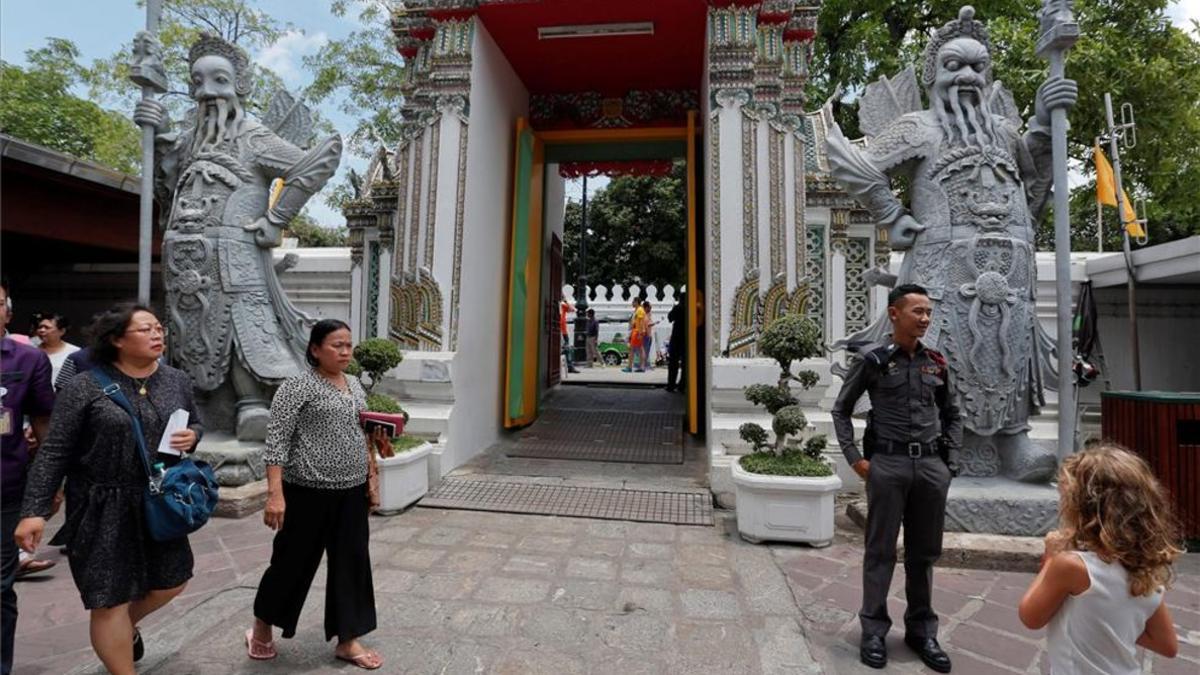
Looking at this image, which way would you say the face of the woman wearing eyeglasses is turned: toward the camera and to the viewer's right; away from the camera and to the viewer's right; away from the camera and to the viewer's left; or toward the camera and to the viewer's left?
toward the camera and to the viewer's right

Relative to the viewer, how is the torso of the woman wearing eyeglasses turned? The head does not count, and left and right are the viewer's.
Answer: facing the viewer and to the right of the viewer

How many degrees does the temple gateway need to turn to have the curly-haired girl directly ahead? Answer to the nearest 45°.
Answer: approximately 45° to its left

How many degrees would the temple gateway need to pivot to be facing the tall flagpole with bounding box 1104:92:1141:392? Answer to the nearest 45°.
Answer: approximately 90° to its left

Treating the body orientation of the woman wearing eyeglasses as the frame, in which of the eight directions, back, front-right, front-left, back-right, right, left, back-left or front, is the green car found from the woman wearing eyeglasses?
left

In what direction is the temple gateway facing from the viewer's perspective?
toward the camera

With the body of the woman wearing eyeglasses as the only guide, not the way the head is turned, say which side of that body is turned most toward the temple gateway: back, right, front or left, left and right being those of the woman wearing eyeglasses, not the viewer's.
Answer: left

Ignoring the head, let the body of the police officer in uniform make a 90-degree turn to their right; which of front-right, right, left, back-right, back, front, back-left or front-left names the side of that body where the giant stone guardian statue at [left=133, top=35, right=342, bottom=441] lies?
front

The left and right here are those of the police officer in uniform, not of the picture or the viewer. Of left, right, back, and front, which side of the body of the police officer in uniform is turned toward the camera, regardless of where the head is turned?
front

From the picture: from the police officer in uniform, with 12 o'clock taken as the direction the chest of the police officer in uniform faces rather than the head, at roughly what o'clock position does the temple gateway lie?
The temple gateway is roughly at 4 o'clock from the police officer in uniform.

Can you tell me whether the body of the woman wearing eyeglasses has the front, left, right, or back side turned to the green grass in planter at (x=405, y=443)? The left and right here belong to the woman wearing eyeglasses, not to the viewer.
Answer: left

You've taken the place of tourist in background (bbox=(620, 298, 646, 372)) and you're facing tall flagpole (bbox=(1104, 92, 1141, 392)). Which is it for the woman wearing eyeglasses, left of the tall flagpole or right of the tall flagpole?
right

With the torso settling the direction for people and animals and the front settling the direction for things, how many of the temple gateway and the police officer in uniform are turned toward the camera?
2
